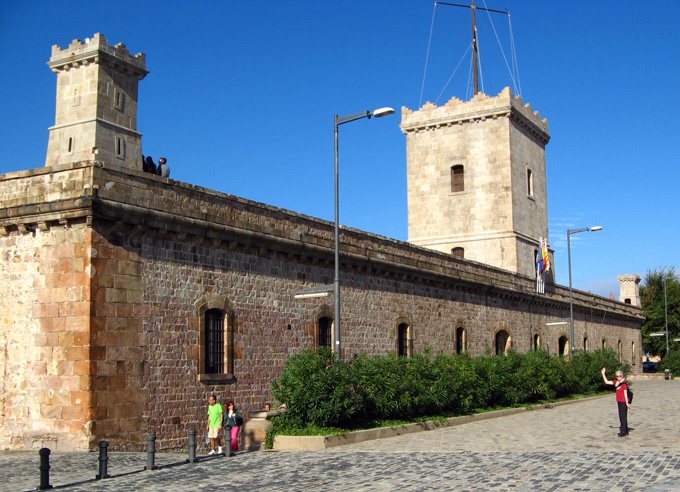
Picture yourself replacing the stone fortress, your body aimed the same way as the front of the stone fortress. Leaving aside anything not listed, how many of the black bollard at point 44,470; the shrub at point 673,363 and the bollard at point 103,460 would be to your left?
1

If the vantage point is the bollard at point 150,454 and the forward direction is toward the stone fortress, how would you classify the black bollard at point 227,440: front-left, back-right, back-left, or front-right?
front-right

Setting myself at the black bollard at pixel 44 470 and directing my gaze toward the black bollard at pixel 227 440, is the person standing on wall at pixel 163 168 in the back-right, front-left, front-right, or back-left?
front-left

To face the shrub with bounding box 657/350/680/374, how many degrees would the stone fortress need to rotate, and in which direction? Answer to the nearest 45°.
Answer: approximately 90° to its left

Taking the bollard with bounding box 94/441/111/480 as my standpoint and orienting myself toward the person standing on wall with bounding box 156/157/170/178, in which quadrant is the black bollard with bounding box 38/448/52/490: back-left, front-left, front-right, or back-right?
back-left

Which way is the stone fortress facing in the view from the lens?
facing the viewer and to the right of the viewer
